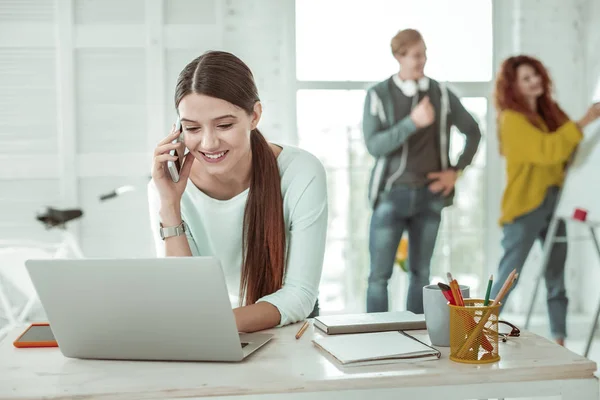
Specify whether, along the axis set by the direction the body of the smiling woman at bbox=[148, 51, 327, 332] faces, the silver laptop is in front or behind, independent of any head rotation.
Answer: in front

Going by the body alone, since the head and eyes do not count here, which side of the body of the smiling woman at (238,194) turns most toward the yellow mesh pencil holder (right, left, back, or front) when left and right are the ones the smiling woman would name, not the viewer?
left

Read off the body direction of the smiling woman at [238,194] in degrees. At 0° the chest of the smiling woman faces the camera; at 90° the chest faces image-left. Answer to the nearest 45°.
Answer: approximately 45°

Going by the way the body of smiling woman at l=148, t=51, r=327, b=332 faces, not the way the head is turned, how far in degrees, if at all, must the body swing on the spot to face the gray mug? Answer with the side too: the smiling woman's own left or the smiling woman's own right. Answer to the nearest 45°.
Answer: approximately 90° to the smiling woman's own left

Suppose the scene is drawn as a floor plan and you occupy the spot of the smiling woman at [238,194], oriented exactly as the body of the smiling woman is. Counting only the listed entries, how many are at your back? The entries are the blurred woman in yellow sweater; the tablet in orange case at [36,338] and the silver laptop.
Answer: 1

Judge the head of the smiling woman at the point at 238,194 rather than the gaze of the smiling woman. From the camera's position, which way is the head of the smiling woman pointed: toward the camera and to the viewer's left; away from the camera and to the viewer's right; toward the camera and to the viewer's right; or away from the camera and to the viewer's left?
toward the camera and to the viewer's left

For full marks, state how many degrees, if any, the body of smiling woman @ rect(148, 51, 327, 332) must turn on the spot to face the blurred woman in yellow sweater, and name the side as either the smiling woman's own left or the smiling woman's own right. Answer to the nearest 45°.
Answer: approximately 180°

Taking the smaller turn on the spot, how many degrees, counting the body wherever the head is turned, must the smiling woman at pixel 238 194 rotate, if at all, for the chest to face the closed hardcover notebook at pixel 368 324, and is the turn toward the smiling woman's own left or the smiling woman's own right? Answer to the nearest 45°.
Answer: approximately 90° to the smiling woman's own left
